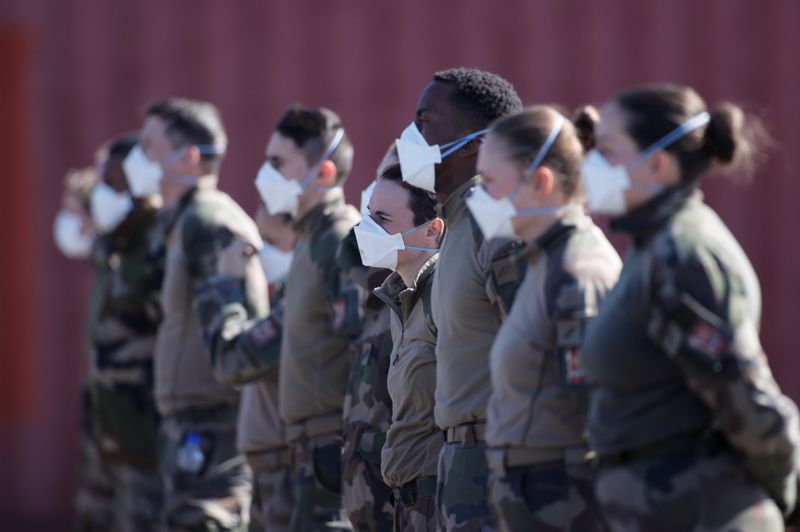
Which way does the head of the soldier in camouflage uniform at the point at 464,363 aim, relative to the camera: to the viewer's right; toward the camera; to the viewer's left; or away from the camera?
to the viewer's left

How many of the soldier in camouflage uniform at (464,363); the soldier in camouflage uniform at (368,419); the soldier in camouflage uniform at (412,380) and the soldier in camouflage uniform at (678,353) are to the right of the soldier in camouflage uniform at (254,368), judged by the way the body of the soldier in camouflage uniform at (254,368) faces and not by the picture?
0

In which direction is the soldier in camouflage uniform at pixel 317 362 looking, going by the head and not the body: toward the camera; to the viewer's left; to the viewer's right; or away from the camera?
to the viewer's left

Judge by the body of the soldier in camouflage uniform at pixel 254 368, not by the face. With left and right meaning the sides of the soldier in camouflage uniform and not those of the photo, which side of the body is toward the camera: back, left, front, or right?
left

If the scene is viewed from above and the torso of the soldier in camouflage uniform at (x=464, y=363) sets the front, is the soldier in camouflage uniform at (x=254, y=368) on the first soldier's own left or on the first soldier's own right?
on the first soldier's own right

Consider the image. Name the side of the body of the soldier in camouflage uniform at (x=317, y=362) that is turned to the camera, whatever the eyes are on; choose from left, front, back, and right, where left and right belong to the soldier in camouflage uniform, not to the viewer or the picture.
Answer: left

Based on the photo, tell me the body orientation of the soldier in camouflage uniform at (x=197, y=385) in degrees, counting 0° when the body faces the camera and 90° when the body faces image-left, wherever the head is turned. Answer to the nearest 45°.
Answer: approximately 90°

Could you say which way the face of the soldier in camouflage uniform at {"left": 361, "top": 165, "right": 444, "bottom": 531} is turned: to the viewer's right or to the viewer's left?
to the viewer's left

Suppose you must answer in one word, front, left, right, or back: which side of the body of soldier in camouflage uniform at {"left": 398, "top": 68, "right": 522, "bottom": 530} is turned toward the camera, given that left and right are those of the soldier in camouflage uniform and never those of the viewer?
left

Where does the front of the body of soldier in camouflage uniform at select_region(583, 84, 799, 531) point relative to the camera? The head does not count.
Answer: to the viewer's left

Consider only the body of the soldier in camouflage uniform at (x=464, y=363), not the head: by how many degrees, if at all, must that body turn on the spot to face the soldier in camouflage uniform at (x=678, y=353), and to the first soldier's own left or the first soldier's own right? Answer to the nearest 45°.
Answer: approximately 135° to the first soldier's own left

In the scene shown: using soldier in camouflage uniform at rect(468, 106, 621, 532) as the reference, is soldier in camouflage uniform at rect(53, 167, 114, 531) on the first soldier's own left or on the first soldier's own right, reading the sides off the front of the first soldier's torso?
on the first soldier's own right

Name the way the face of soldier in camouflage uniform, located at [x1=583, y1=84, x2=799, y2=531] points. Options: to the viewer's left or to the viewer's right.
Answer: to the viewer's left

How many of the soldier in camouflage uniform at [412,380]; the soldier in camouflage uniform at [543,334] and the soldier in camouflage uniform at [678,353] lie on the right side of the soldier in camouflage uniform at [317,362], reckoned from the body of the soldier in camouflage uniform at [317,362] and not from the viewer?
0

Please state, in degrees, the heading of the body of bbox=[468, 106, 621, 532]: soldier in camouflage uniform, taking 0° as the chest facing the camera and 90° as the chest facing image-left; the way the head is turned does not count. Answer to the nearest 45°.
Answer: approximately 90°

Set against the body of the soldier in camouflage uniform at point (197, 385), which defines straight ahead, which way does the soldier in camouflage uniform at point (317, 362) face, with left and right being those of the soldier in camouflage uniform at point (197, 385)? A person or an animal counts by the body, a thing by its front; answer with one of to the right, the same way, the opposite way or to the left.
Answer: the same way
